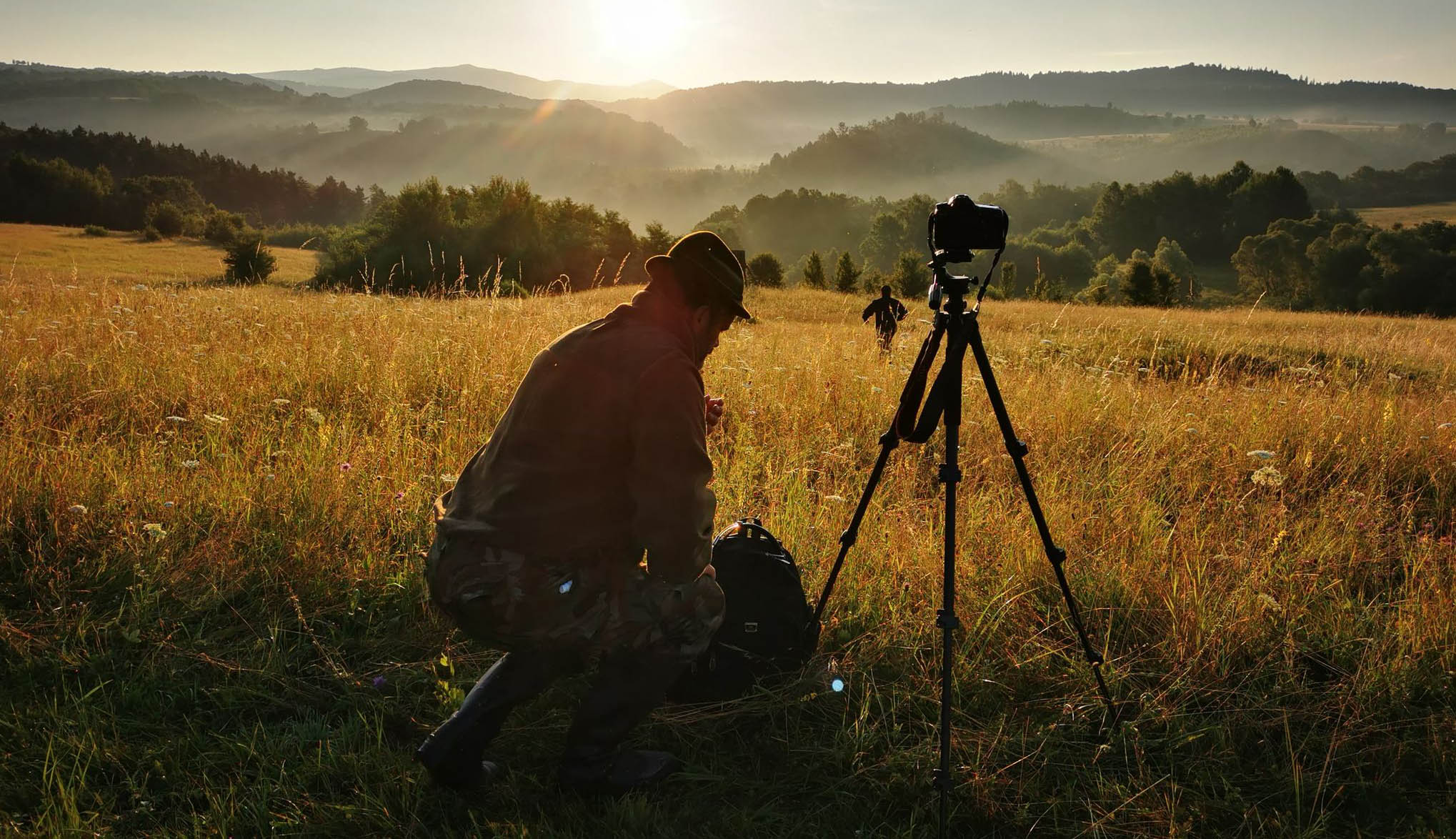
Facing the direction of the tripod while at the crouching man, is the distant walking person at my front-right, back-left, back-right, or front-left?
front-left

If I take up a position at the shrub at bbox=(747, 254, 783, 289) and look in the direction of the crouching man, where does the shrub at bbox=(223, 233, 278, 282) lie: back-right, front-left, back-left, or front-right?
front-right

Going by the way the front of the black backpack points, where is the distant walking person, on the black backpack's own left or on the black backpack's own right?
on the black backpack's own left

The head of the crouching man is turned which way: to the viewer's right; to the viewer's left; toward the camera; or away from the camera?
to the viewer's right
